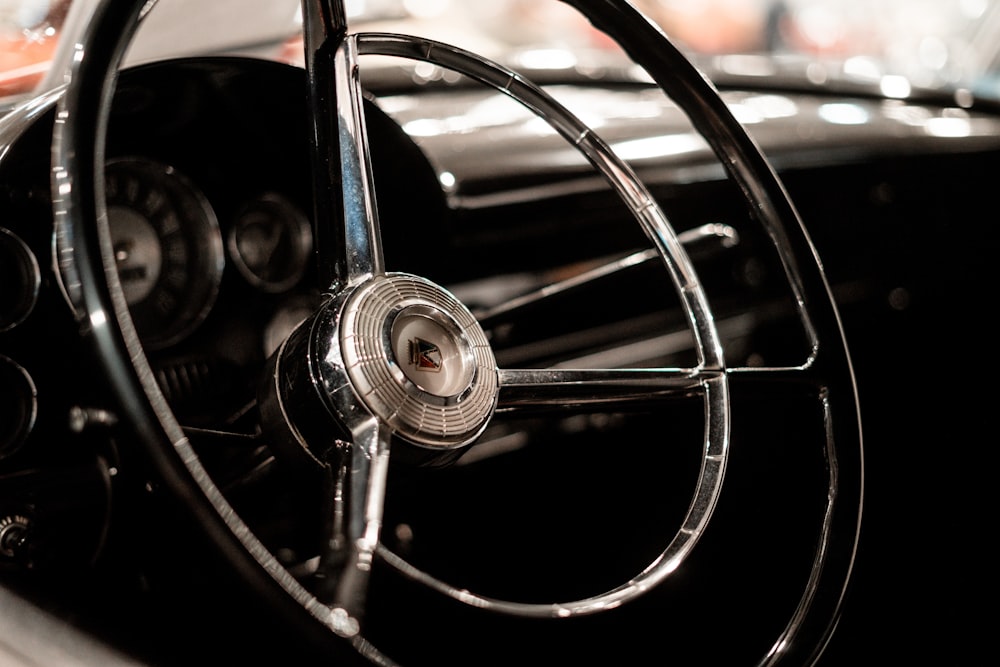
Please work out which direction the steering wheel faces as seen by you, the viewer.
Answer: facing the viewer and to the right of the viewer
